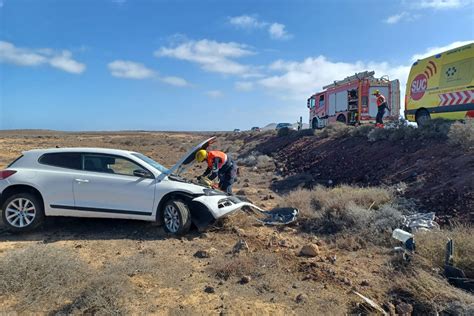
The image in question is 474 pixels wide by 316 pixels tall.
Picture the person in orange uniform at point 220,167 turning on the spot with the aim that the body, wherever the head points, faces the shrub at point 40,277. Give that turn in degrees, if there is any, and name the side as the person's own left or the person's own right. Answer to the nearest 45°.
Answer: approximately 45° to the person's own left

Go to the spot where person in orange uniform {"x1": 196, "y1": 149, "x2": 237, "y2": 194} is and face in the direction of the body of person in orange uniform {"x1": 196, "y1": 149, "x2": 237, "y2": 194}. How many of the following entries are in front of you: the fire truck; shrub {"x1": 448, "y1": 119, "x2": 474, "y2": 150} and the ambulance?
0

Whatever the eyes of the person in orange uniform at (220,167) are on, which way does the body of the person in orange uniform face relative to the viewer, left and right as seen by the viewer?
facing to the left of the viewer

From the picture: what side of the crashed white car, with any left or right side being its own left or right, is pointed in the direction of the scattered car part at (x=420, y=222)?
front

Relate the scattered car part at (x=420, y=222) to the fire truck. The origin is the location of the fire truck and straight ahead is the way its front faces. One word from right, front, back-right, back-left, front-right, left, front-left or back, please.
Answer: back-left

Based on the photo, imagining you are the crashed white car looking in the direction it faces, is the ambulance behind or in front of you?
in front

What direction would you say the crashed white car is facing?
to the viewer's right

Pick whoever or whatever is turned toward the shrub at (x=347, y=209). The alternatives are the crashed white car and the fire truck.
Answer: the crashed white car

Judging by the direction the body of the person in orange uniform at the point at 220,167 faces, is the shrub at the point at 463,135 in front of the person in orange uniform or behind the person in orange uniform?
behind

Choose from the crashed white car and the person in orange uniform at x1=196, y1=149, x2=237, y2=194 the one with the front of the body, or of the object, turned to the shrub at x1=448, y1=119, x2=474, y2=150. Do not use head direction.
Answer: the crashed white car
